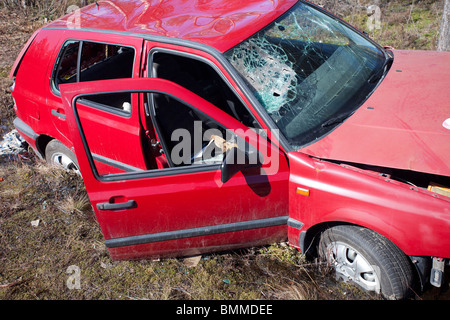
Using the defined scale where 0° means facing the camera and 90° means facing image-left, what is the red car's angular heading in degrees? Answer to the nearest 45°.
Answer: approximately 315°
